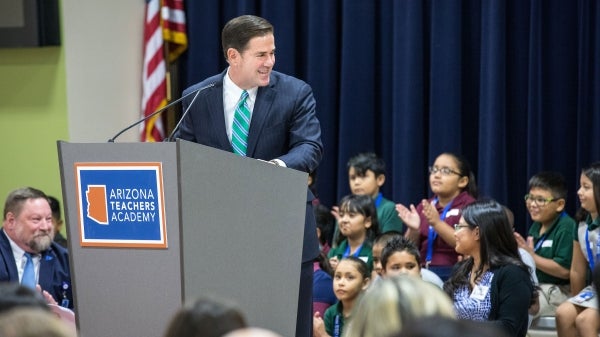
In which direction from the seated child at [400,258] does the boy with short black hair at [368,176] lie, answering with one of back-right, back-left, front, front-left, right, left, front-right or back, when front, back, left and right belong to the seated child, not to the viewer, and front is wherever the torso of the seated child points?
back

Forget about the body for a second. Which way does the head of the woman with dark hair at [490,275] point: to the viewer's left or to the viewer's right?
to the viewer's left

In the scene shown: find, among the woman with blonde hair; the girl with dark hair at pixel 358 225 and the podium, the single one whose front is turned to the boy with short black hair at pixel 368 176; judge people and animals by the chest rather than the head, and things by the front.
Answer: the woman with blonde hair

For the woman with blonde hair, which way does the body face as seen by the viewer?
away from the camera

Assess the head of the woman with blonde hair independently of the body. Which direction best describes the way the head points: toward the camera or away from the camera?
away from the camera
